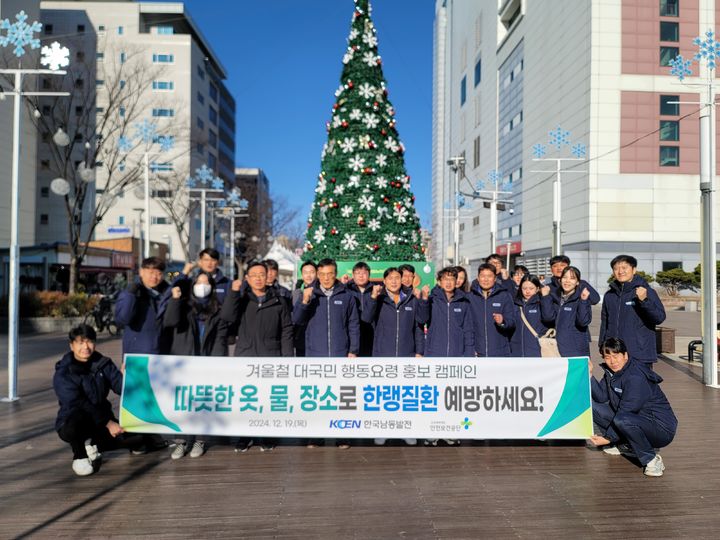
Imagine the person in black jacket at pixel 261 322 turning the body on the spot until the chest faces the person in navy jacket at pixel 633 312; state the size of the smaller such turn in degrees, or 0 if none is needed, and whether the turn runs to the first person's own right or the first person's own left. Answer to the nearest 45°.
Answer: approximately 90° to the first person's own left

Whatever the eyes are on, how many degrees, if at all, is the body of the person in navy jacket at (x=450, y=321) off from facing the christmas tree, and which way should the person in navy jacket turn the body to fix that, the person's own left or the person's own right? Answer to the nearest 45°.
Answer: approximately 180°

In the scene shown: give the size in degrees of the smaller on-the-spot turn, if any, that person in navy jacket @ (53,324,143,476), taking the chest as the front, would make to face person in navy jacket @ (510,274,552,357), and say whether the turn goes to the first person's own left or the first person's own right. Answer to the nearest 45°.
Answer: approximately 45° to the first person's own left

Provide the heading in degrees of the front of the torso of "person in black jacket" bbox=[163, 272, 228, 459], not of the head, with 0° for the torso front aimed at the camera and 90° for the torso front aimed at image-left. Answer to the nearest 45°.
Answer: approximately 0°

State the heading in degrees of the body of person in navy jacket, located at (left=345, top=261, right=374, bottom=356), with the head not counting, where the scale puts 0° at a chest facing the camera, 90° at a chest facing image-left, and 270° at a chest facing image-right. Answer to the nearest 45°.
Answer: approximately 0°

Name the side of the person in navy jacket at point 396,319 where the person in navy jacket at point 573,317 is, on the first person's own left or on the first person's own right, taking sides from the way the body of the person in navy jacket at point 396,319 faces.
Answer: on the first person's own left

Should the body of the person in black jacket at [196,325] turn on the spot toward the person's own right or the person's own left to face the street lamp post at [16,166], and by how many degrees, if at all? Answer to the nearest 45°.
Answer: approximately 135° to the person's own right

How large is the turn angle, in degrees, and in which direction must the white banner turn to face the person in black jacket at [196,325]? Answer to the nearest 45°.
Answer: approximately 90° to its right

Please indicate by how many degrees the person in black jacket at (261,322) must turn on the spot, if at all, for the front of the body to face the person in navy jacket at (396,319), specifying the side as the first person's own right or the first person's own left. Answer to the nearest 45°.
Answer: approximately 90° to the first person's own left

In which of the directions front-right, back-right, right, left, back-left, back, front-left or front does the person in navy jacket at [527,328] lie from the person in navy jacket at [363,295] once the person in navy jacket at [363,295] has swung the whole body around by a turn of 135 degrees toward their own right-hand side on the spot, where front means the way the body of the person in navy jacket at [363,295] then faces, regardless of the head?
back-right

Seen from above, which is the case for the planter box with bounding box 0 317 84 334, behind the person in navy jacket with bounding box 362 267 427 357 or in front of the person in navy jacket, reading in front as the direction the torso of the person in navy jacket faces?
behind

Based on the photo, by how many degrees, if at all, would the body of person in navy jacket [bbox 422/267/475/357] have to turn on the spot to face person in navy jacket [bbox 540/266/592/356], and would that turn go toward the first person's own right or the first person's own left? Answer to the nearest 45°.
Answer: approximately 90° to the first person's own left
